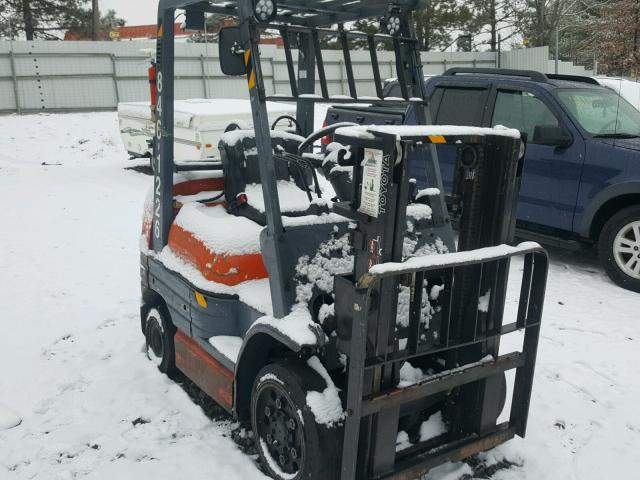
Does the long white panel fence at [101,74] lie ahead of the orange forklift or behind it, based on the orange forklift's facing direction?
behind

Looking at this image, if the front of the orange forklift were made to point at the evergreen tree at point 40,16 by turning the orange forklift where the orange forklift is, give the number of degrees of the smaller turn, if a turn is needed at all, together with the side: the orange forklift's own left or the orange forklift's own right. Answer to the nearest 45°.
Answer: approximately 180°

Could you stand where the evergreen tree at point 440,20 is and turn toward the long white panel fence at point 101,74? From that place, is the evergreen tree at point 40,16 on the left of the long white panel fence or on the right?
right

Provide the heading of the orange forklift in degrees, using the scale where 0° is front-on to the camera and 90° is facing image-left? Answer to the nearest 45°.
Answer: approximately 315°

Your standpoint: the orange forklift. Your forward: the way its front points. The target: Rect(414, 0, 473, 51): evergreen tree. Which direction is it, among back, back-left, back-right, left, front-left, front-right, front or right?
back-left
